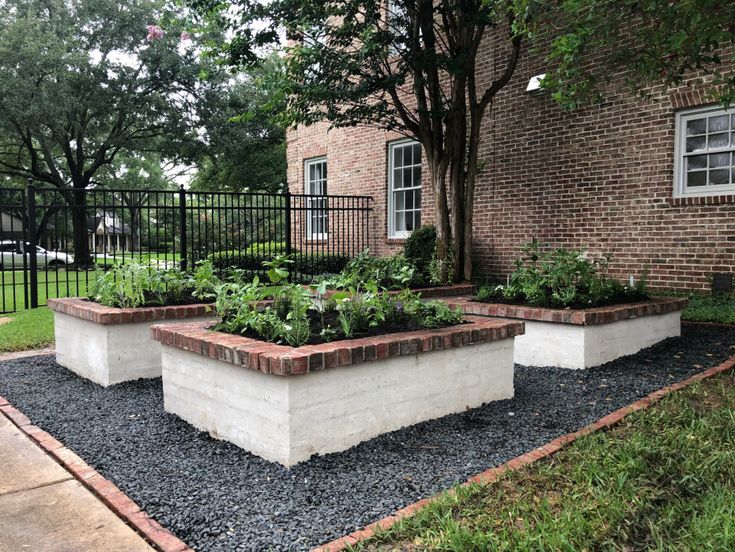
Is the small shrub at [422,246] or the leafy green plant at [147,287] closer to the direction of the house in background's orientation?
the leafy green plant

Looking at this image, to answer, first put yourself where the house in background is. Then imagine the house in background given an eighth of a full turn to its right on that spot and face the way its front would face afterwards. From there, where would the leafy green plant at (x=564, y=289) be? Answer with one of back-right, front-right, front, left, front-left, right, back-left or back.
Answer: left

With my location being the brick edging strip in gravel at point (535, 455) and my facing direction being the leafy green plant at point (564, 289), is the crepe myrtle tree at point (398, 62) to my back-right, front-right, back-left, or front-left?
front-left

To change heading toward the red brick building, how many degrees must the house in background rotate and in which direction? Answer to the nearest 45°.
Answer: approximately 45° to its left

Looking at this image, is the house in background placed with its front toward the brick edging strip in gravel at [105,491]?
yes

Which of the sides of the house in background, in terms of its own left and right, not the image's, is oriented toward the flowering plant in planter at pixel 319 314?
front

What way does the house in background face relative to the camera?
toward the camera

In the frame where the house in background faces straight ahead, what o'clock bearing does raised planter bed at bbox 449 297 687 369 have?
The raised planter bed is roughly at 11 o'clock from the house in background.

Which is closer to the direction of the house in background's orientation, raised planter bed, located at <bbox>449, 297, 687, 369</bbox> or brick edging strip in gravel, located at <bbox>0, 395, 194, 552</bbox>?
the brick edging strip in gravel

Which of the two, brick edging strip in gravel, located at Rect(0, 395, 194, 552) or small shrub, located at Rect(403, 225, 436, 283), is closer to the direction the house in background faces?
the brick edging strip in gravel

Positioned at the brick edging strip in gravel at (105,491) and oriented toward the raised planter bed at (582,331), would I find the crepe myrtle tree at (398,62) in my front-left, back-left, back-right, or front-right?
front-left

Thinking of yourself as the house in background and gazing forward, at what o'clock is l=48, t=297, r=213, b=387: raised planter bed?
The raised planter bed is roughly at 12 o'clock from the house in background.
